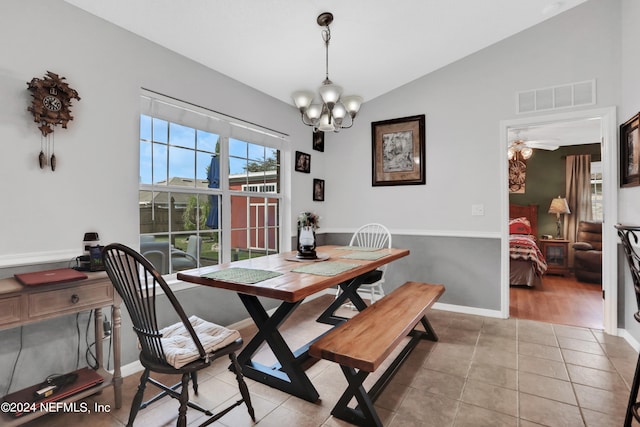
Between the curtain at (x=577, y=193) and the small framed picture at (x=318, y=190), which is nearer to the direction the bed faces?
the small framed picture

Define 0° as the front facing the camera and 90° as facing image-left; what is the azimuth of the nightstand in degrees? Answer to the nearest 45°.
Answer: approximately 0°

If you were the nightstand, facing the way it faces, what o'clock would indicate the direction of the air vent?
The air vent is roughly at 12 o'clock from the nightstand.

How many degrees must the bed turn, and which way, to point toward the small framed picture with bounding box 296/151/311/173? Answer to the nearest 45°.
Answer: approximately 45° to its right

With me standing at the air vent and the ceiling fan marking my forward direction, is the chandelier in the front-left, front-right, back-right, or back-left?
back-left

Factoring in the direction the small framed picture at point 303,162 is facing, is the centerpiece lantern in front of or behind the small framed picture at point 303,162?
in front

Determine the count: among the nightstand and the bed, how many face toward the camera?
2

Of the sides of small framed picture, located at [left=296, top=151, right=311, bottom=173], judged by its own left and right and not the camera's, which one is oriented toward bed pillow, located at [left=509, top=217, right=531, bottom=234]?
left

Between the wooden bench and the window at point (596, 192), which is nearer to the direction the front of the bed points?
the wooden bench

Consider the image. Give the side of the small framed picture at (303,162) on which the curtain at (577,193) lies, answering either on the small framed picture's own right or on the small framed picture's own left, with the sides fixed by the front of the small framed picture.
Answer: on the small framed picture's own left

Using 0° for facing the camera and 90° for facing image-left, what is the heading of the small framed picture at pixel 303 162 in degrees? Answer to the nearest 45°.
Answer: approximately 315°
